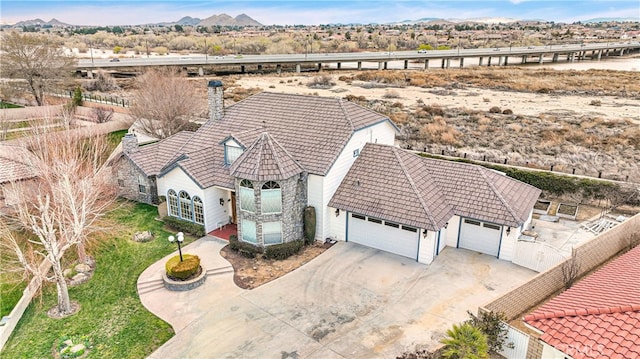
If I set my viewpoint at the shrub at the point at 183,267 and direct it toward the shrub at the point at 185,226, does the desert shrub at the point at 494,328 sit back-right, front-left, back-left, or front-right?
back-right

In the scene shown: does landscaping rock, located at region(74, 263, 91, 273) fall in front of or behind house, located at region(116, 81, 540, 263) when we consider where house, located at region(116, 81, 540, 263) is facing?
in front

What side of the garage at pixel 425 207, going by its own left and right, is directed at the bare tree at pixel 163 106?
right

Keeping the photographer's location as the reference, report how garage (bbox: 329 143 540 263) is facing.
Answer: facing the viewer and to the left of the viewer

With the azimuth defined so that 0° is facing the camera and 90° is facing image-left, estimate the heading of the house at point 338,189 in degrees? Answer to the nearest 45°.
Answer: approximately 45°

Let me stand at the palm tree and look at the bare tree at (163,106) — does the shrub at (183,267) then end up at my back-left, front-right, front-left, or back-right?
front-left

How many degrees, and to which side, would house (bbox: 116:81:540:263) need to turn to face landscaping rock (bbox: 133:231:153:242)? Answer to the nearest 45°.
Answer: approximately 45° to its right

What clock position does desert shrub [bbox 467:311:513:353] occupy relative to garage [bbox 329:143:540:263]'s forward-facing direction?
The desert shrub is roughly at 10 o'clock from the garage.

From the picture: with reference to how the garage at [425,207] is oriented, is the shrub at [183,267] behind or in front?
in front

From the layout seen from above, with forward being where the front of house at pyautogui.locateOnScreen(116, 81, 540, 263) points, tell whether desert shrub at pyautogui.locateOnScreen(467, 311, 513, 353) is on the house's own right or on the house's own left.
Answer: on the house's own left

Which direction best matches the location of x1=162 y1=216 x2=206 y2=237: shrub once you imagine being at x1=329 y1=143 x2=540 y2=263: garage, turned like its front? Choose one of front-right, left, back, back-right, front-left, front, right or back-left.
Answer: front-right

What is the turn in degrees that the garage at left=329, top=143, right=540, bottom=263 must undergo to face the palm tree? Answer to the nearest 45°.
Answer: approximately 45° to its left
